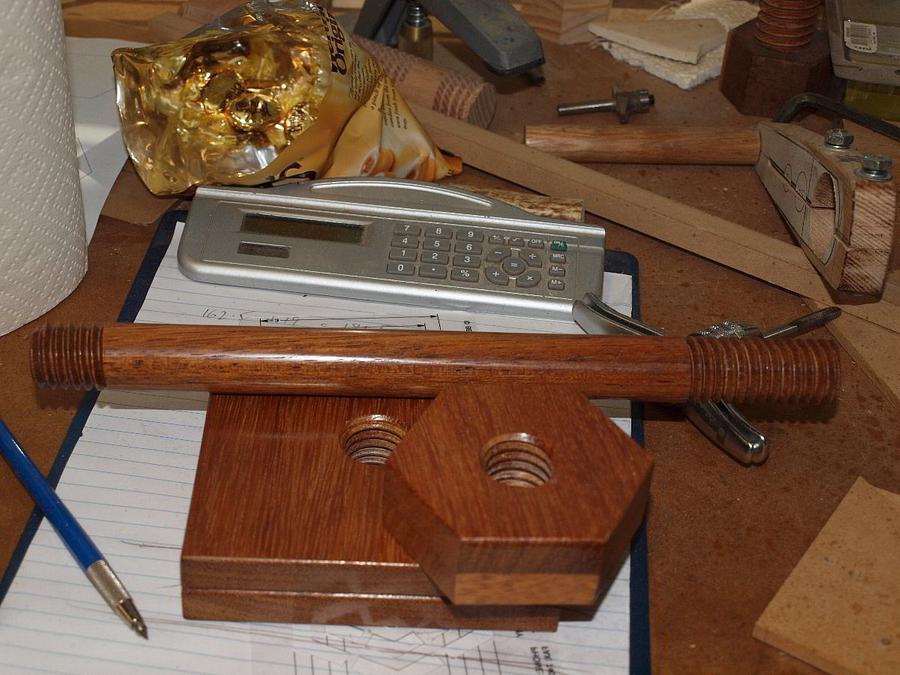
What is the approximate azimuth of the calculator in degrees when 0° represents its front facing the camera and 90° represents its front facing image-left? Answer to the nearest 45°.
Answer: approximately 0°
